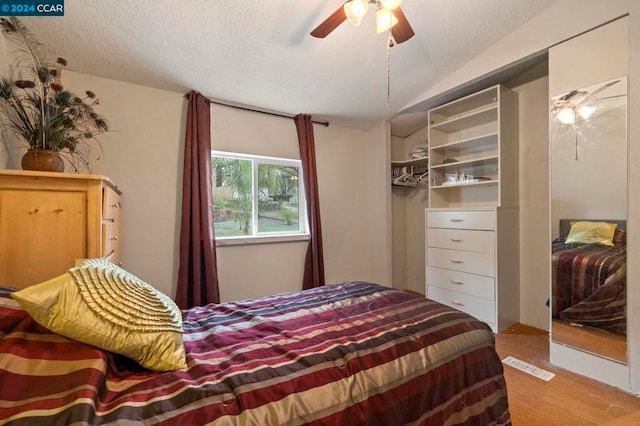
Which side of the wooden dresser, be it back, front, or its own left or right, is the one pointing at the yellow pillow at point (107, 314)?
right

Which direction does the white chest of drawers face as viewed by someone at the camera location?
facing the viewer and to the left of the viewer

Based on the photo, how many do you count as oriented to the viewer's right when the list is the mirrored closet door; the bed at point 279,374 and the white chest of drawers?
1

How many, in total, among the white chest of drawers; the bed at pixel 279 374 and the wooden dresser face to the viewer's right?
2

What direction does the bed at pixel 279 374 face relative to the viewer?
to the viewer's right

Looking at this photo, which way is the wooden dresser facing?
to the viewer's right

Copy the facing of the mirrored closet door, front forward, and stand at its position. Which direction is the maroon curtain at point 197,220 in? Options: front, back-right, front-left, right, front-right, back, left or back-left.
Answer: front

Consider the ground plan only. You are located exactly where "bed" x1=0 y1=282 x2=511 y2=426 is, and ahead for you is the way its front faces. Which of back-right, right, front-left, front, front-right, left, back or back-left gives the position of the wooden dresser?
back-left

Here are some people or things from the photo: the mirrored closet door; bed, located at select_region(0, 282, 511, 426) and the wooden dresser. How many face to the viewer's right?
2

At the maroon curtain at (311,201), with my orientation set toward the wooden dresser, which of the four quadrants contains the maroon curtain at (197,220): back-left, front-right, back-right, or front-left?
front-right

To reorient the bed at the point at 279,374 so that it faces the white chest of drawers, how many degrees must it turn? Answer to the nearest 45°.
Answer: approximately 45° to its left
